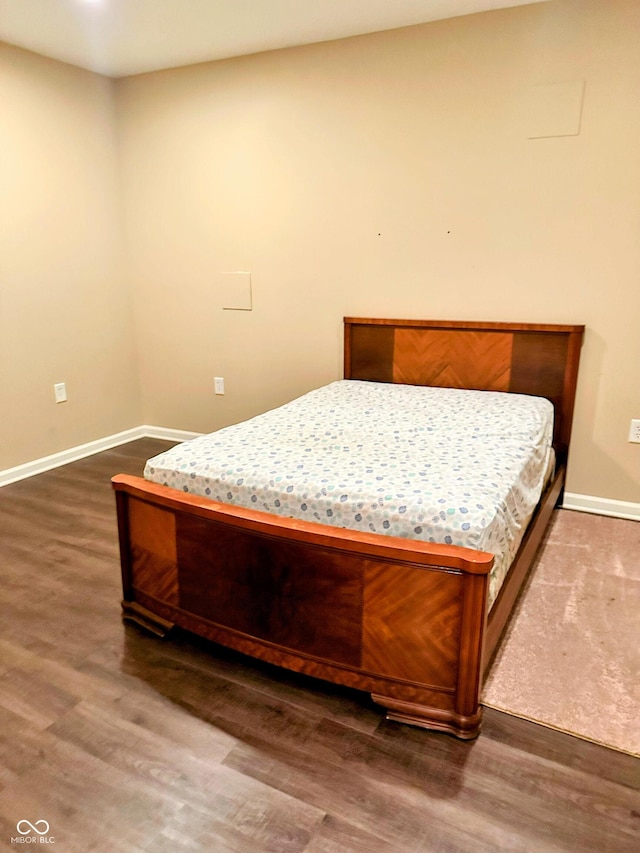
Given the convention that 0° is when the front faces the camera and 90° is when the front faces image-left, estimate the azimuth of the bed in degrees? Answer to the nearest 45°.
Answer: approximately 45°

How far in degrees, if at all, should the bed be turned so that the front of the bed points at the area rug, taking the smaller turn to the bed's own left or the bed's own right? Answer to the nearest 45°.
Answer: approximately 135° to the bed's own left
